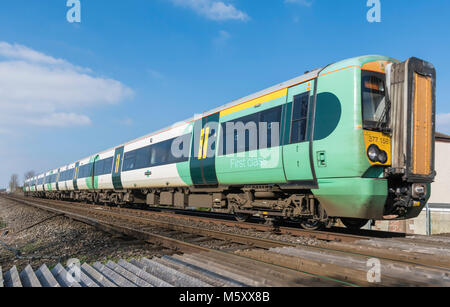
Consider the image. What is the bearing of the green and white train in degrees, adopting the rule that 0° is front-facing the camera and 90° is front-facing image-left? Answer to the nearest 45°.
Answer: approximately 315°
